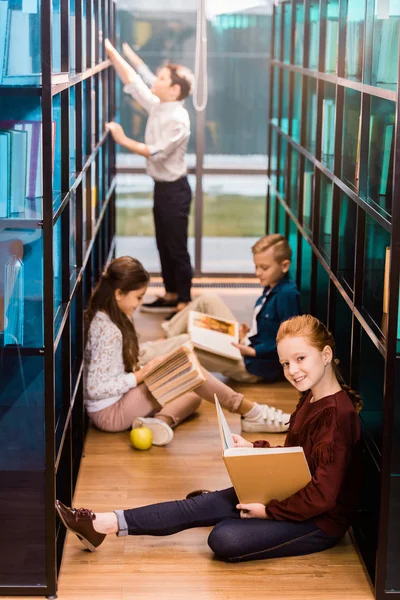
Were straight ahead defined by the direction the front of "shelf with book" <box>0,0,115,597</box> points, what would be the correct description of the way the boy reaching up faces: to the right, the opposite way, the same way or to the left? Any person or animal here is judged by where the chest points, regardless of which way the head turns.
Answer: the opposite way

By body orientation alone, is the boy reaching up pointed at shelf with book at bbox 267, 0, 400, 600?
no

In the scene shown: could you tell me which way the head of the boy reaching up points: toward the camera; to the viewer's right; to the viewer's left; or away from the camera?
to the viewer's left

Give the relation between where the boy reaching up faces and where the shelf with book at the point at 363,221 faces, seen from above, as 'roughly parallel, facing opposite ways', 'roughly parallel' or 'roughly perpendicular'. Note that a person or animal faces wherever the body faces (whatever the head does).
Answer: roughly parallel

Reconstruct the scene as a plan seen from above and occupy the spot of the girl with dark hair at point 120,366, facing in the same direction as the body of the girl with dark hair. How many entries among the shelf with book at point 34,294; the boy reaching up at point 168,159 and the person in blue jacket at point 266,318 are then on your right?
1

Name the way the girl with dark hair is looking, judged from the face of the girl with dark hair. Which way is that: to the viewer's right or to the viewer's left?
to the viewer's right

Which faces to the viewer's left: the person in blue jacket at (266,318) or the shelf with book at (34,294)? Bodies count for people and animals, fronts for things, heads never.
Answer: the person in blue jacket

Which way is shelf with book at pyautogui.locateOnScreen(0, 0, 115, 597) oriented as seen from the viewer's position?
to the viewer's right

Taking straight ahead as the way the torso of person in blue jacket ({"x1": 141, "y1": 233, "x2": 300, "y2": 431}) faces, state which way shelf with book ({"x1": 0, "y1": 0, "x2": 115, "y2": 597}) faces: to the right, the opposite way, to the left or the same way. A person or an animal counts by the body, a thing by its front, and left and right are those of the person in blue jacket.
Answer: the opposite way

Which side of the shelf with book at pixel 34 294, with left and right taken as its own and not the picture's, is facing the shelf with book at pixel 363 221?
front

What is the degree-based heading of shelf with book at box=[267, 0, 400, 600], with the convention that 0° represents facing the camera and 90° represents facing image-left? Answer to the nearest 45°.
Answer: approximately 90°

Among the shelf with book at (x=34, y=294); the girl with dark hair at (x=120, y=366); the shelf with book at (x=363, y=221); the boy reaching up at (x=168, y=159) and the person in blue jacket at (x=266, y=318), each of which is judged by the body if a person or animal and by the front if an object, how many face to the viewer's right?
2

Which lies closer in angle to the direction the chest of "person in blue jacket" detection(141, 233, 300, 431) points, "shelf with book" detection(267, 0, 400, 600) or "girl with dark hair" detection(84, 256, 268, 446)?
the girl with dark hair

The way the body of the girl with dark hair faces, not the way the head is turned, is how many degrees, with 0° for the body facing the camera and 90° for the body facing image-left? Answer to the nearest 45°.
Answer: approximately 270°
